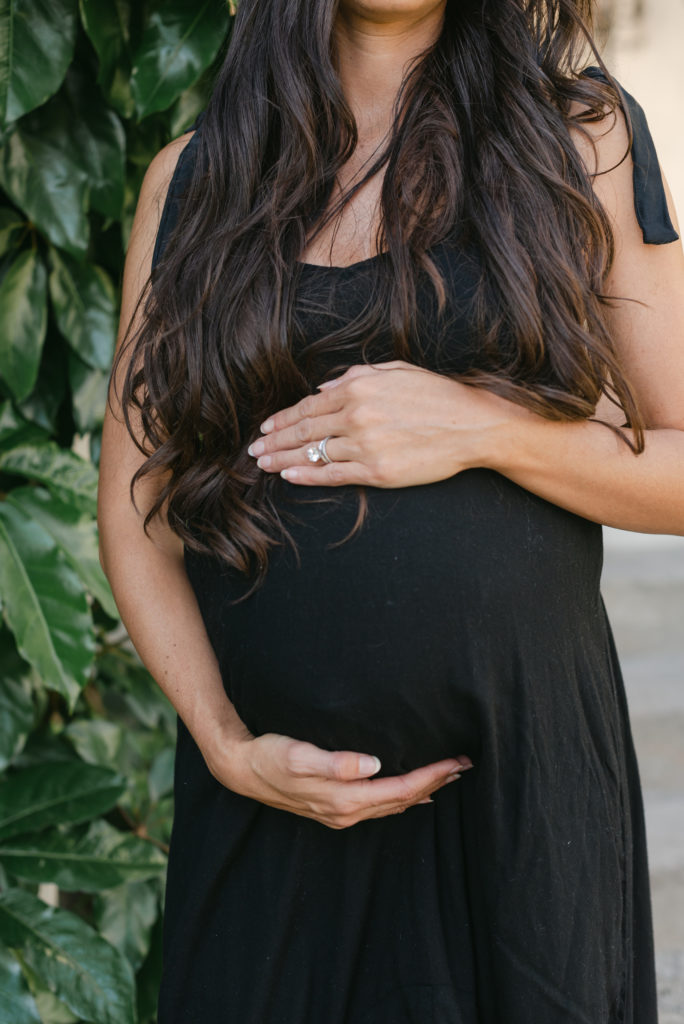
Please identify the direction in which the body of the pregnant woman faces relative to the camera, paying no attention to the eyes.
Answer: toward the camera
